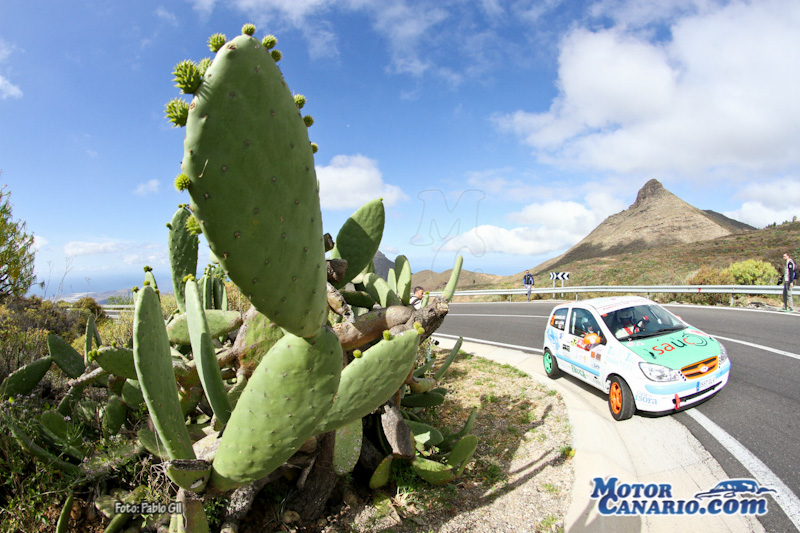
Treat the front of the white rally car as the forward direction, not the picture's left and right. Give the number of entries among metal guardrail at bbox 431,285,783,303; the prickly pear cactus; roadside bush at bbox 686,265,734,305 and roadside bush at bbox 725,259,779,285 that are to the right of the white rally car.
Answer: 1

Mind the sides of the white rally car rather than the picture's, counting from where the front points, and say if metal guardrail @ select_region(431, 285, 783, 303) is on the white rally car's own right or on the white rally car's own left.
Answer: on the white rally car's own left

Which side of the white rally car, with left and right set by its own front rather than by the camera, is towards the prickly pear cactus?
right

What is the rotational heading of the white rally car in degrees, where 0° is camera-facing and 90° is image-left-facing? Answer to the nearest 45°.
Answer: approximately 315°

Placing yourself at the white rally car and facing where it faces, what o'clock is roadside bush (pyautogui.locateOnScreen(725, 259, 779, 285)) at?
The roadside bush is roughly at 8 o'clock from the white rally car.

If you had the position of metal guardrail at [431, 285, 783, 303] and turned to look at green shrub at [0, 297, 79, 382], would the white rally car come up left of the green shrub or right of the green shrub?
left

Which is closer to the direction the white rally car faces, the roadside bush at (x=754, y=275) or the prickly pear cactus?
the prickly pear cactus

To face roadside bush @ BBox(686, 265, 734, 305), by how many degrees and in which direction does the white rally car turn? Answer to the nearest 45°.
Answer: approximately 135° to its left

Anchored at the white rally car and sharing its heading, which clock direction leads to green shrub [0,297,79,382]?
The green shrub is roughly at 4 o'clock from the white rally car.
